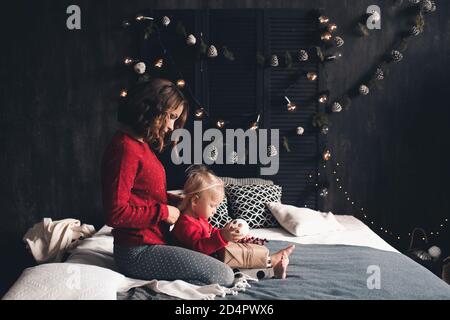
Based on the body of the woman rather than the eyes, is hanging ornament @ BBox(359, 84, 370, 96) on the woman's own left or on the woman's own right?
on the woman's own left

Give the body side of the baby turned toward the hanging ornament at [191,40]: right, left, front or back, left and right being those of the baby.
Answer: left

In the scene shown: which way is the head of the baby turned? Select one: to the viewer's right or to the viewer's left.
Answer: to the viewer's right

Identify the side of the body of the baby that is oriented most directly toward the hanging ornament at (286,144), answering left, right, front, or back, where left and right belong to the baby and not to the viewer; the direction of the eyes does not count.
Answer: left

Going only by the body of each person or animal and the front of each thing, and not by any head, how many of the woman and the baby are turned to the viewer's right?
2

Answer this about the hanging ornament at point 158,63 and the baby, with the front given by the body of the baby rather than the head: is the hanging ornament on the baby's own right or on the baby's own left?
on the baby's own left

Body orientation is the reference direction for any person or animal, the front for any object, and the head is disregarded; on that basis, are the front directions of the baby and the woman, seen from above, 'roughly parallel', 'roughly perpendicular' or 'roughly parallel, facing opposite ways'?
roughly parallel

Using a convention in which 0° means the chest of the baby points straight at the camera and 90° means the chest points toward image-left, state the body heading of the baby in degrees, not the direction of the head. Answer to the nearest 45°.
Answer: approximately 270°

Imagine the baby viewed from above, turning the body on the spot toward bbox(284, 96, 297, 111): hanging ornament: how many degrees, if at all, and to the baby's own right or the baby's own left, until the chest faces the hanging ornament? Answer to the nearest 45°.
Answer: approximately 90° to the baby's own left

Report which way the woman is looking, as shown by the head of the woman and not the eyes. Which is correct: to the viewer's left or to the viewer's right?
to the viewer's right

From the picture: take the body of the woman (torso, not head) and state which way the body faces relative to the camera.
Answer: to the viewer's right
